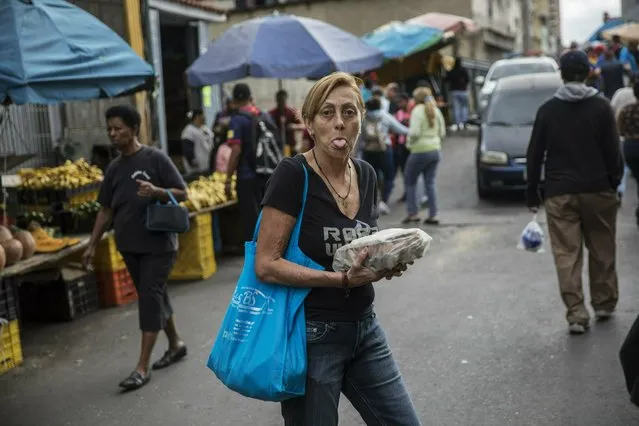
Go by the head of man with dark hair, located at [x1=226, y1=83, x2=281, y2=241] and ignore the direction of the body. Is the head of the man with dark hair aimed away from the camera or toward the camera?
away from the camera

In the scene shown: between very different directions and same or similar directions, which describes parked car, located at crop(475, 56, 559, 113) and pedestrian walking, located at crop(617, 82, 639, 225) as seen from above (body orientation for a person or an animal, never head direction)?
very different directions

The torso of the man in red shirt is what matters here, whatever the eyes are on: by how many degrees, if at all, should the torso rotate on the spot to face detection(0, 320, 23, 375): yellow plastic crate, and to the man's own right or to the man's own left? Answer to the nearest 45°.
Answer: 0° — they already face it

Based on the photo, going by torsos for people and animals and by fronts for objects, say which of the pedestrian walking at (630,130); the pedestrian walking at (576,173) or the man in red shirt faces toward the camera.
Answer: the man in red shirt

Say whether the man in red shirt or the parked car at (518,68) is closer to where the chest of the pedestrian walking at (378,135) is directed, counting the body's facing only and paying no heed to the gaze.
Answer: the parked car

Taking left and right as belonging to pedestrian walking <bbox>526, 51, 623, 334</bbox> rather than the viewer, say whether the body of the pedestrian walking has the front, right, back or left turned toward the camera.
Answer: back

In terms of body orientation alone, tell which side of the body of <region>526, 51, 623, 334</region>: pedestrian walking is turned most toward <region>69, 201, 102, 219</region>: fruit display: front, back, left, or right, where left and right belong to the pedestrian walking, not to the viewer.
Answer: left

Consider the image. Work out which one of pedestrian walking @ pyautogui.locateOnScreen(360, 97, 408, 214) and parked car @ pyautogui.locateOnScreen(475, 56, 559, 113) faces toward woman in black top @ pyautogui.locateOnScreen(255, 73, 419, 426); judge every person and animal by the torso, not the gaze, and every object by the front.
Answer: the parked car

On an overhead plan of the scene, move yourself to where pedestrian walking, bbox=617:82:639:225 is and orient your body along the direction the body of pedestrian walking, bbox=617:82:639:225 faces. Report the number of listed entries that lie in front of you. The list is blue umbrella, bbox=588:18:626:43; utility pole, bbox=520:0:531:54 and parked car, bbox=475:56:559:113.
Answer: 3

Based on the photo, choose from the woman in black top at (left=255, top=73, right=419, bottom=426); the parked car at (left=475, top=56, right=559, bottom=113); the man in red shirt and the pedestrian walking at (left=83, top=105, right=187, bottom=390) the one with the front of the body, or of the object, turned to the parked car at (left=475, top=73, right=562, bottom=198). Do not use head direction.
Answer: the parked car at (left=475, top=56, right=559, bottom=113)

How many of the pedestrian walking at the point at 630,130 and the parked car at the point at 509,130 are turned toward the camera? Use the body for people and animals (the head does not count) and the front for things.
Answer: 1

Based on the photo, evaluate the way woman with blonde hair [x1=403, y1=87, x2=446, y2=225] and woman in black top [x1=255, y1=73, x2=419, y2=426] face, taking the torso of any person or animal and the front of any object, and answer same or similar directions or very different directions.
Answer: very different directions

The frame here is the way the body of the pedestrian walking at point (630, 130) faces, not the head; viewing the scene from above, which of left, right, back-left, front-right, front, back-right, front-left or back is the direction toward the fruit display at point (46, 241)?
back-left

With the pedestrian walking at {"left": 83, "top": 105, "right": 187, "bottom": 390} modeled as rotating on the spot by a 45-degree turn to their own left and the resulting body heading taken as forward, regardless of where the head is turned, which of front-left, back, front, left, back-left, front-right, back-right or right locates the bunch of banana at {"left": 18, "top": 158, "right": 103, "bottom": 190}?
back

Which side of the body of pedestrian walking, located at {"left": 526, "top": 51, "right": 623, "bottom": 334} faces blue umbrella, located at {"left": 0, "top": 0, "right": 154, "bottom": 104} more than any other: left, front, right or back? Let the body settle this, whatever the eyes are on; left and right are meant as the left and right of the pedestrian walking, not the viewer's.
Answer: left
